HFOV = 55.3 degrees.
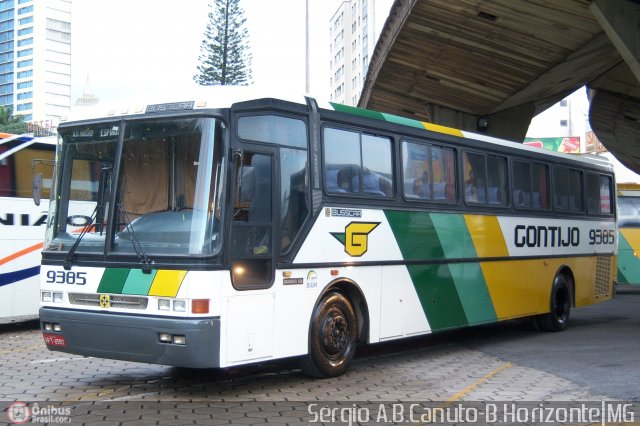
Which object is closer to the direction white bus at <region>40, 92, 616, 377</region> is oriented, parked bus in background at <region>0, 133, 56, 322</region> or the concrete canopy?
the parked bus in background

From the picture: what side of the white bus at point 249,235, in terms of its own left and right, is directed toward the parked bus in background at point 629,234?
back

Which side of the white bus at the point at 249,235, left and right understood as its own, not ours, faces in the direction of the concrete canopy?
back

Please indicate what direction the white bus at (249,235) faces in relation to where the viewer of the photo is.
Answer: facing the viewer and to the left of the viewer

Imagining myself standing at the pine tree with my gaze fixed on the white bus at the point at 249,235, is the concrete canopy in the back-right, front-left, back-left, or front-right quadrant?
front-left

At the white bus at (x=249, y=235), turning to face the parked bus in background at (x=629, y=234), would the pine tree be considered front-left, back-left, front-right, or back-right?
front-left

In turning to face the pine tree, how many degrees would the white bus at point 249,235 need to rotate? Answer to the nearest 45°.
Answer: approximately 135° to its right
